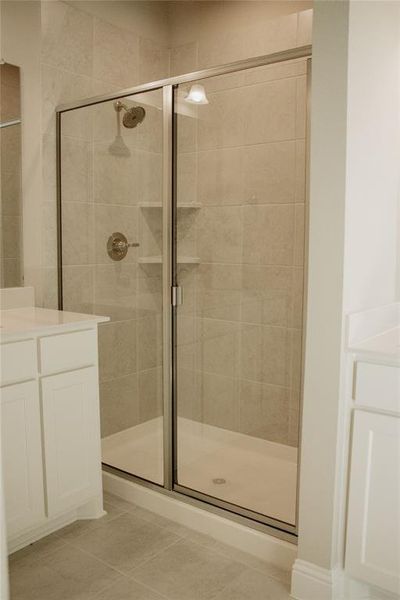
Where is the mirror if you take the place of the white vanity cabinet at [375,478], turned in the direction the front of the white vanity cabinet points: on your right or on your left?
on your right

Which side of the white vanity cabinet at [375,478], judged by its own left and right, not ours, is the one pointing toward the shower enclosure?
right

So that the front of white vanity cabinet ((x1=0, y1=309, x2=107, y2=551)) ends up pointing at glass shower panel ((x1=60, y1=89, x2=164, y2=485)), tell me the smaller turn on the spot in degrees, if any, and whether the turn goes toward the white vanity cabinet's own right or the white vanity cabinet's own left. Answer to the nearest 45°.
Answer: approximately 90° to the white vanity cabinet's own left

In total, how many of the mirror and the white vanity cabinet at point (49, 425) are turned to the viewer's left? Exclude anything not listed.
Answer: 0

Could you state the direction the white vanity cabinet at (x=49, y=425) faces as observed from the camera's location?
facing the viewer and to the right of the viewer

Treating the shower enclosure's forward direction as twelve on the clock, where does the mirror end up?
The mirror is roughly at 2 o'clock from the shower enclosure.

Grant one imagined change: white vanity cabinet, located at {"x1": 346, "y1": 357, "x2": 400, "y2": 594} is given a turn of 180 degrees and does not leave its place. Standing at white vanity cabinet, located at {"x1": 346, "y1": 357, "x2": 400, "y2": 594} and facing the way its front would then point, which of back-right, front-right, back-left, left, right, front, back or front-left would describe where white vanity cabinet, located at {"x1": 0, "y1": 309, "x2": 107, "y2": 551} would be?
back-left

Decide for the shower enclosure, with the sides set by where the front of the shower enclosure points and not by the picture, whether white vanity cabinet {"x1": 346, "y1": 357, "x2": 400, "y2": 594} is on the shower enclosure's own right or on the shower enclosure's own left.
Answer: on the shower enclosure's own left

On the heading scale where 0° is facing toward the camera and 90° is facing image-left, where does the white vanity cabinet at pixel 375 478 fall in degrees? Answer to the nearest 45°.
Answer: approximately 45°

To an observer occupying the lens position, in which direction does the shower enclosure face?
facing the viewer and to the left of the viewer

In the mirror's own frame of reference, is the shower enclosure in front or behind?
in front

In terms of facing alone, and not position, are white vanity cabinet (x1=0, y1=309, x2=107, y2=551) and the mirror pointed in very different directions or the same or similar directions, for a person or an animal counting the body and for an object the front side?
same or similar directions
